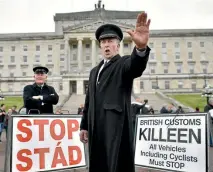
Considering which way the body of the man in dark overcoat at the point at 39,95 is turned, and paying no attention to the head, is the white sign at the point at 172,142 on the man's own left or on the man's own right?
on the man's own left

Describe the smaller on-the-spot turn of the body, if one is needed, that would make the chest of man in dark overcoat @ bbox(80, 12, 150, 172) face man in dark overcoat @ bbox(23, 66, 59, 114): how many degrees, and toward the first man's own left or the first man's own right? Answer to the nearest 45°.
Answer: approximately 90° to the first man's own right

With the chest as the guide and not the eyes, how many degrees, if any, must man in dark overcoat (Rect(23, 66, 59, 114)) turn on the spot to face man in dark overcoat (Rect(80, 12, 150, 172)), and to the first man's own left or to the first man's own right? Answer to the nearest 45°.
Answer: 0° — they already face them

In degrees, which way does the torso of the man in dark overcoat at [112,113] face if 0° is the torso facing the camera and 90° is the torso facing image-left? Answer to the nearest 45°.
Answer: approximately 45°

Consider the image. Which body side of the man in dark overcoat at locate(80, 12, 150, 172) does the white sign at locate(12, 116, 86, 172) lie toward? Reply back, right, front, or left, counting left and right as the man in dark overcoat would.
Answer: right
